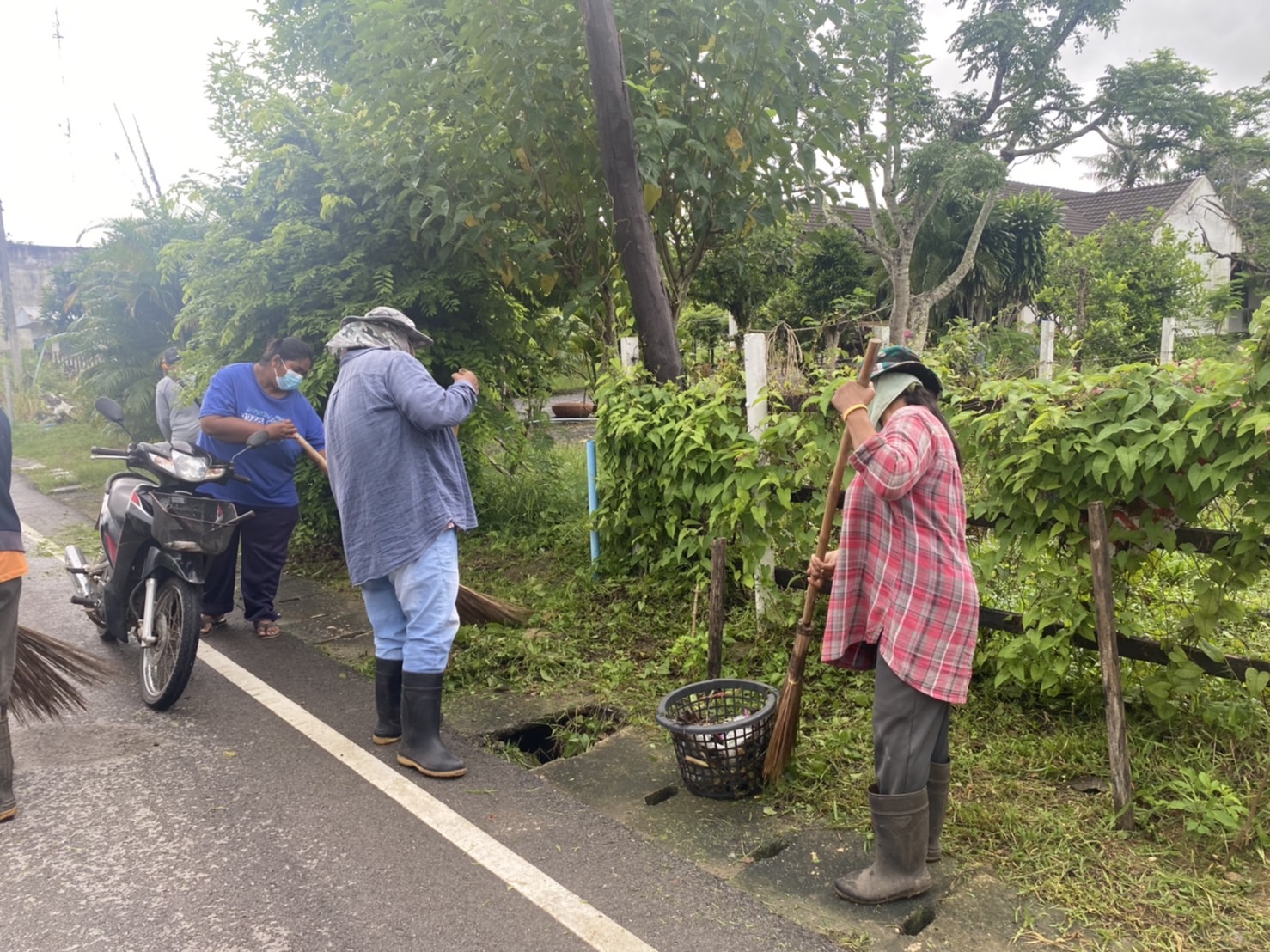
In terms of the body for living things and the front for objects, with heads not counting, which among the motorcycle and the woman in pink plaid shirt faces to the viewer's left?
the woman in pink plaid shirt

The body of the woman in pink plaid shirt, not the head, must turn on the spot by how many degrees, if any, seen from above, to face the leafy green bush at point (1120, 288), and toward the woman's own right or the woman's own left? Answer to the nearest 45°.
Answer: approximately 90° to the woman's own right

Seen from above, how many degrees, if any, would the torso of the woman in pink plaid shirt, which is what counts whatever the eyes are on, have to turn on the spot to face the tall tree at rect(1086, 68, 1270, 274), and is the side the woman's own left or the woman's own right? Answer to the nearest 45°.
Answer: approximately 90° to the woman's own right

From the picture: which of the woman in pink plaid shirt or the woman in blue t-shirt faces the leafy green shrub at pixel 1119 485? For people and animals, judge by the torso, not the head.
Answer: the woman in blue t-shirt

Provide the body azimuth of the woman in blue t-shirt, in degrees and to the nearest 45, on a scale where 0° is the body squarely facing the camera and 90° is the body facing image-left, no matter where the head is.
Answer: approximately 315°

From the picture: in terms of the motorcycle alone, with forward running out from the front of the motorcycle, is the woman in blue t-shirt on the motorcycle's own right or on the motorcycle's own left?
on the motorcycle's own left

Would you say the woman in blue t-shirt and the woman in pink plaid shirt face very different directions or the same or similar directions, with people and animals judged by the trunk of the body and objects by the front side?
very different directions

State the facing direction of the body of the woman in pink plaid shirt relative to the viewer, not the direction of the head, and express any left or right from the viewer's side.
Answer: facing to the left of the viewer

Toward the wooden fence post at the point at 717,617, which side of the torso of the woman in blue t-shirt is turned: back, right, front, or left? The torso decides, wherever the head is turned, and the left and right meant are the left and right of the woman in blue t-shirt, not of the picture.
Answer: front

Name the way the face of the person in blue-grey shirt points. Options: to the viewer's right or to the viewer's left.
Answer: to the viewer's right

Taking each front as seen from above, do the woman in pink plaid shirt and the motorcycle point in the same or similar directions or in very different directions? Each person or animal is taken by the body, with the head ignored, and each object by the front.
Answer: very different directions

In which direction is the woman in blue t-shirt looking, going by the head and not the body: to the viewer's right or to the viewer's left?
to the viewer's right

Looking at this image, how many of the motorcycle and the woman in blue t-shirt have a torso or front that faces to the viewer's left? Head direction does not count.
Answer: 0

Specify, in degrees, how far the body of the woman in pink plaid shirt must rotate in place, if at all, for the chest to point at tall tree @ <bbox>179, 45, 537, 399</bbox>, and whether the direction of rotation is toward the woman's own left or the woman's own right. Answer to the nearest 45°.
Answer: approximately 45° to the woman's own right

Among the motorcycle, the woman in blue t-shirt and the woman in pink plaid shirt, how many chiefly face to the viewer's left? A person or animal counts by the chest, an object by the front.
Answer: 1
